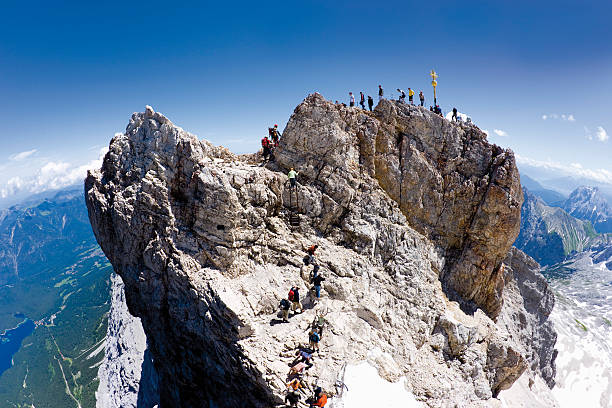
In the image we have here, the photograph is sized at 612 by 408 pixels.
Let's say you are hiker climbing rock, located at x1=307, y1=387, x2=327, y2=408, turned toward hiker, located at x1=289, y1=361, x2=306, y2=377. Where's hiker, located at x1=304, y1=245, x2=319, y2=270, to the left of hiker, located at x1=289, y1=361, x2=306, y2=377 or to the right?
right

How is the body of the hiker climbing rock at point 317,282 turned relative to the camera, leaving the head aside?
away from the camera

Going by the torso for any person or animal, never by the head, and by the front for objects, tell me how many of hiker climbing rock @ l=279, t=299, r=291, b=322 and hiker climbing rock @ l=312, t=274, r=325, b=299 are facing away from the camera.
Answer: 2

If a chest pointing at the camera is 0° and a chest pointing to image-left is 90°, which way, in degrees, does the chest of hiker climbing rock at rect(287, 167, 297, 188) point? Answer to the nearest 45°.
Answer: approximately 180°

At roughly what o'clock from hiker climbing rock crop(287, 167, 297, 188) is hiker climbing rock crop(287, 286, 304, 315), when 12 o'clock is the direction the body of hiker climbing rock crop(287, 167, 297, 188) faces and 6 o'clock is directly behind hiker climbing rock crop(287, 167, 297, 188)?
hiker climbing rock crop(287, 286, 304, 315) is roughly at 6 o'clock from hiker climbing rock crop(287, 167, 297, 188).

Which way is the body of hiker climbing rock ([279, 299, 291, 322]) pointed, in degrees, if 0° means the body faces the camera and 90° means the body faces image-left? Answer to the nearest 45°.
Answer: approximately 180°
